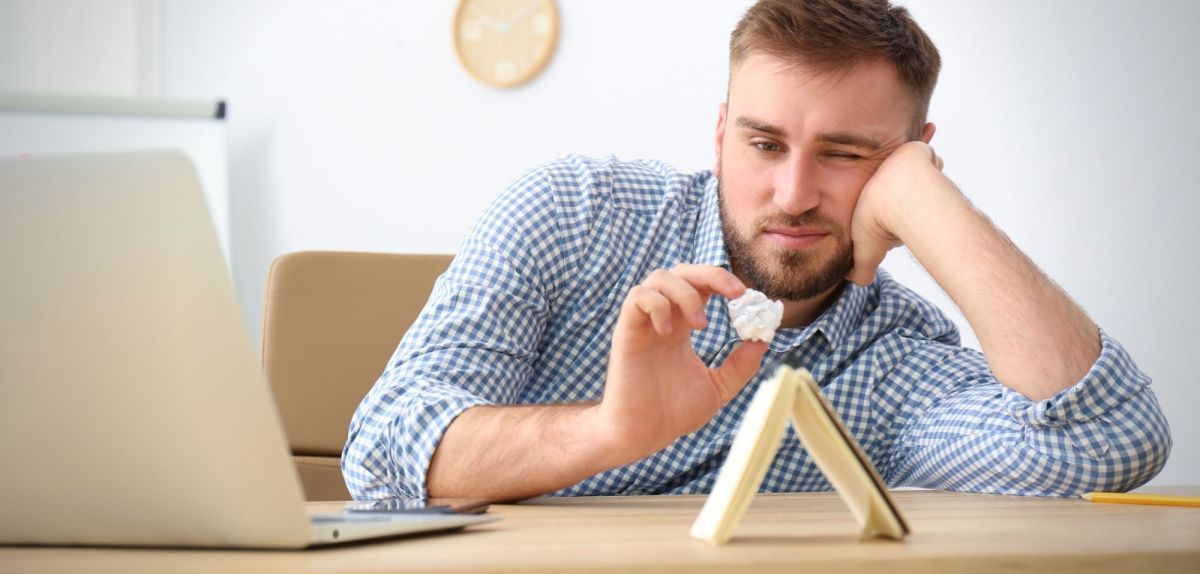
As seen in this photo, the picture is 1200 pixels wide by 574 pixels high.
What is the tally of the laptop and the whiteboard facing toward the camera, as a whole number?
1

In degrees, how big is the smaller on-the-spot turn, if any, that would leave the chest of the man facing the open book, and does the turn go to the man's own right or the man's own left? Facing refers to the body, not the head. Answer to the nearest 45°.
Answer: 0° — they already face it

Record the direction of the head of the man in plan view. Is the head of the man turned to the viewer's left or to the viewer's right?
to the viewer's left

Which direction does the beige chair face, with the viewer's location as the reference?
facing the viewer

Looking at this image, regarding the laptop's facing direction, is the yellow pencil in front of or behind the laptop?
in front

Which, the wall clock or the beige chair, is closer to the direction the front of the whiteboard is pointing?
the beige chair

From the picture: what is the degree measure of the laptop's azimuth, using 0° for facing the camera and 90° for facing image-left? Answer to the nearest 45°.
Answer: approximately 225°

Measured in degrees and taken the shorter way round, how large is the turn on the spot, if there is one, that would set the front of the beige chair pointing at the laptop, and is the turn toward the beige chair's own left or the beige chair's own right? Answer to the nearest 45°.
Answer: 0° — it already faces it

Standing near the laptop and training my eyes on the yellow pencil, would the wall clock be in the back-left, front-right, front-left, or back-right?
front-left

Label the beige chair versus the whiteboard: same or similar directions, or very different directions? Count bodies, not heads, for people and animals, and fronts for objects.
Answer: same or similar directions

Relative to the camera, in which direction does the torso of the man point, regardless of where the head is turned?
toward the camera

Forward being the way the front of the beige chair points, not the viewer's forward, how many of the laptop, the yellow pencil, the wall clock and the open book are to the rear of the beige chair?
1

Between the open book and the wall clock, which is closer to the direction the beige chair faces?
the open book

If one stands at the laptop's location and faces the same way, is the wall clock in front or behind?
in front

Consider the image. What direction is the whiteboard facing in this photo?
toward the camera

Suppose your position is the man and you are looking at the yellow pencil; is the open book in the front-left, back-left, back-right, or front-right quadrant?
front-right

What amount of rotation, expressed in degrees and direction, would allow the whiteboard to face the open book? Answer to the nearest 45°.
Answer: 0° — it already faces it

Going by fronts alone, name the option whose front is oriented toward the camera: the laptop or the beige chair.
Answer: the beige chair
